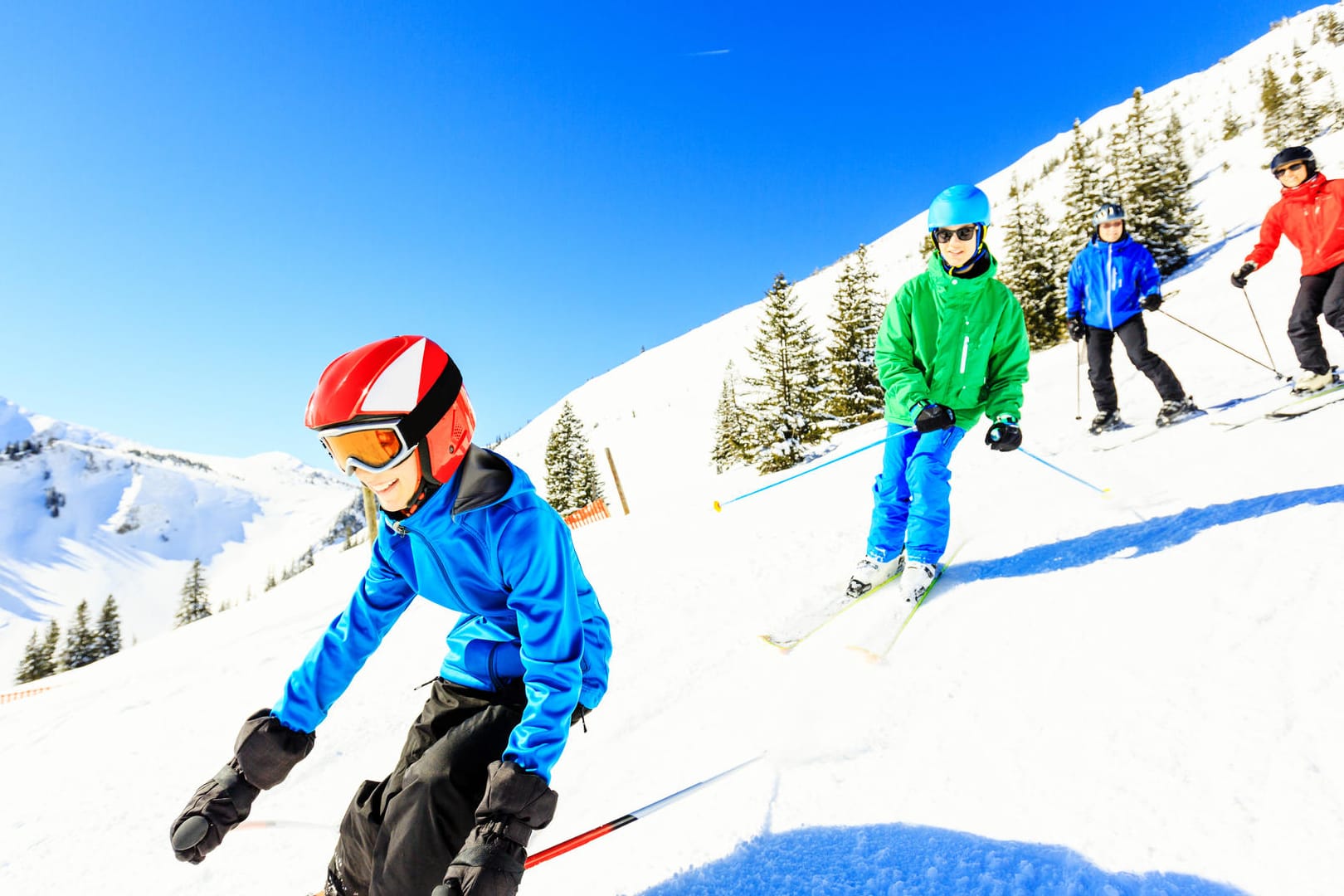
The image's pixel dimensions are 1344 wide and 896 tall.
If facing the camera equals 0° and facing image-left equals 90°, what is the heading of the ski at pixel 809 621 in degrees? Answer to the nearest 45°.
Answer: approximately 45°

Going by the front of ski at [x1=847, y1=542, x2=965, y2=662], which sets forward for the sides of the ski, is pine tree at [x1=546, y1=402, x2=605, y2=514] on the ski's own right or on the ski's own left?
on the ski's own right

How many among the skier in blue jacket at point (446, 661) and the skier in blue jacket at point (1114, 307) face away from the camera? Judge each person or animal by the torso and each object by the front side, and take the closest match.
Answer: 0

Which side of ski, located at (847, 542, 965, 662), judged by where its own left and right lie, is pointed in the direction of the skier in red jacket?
back

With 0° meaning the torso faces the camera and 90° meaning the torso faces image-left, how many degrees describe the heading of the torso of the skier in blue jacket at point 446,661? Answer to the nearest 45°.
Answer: approximately 45°

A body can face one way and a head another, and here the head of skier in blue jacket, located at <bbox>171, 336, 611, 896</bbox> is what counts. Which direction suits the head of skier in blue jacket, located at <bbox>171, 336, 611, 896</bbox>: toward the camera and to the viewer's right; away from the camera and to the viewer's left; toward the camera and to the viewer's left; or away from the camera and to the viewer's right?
toward the camera and to the viewer's left

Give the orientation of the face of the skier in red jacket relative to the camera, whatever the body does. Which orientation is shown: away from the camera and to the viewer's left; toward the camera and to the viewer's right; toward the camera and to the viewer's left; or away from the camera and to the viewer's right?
toward the camera and to the viewer's left

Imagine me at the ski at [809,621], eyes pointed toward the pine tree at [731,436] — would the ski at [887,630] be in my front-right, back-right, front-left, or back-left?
back-right

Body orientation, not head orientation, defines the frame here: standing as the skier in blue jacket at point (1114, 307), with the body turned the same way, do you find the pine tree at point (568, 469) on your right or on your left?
on your right

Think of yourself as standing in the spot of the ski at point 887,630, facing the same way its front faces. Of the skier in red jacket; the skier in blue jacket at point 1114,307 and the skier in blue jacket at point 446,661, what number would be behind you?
2

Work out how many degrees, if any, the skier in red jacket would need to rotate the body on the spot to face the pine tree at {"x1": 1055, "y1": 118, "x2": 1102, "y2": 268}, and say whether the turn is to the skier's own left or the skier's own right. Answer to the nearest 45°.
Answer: approximately 135° to the skier's own right

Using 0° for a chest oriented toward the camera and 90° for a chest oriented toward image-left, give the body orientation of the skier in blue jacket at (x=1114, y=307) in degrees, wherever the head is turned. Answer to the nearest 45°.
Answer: approximately 0°

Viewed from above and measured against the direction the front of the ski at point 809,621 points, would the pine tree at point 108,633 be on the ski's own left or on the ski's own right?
on the ski's own right

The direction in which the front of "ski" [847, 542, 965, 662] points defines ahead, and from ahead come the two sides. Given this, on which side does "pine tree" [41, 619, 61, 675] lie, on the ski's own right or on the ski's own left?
on the ski's own right

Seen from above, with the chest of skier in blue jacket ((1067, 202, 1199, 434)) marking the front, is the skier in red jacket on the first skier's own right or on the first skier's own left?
on the first skier's own left

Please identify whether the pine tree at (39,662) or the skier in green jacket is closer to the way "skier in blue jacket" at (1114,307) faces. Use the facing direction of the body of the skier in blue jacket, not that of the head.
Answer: the skier in green jacket

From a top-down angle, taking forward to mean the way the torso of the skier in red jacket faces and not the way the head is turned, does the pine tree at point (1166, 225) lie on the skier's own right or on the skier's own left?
on the skier's own right
